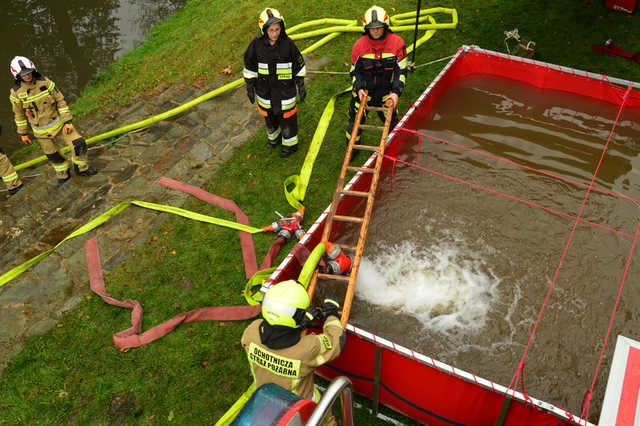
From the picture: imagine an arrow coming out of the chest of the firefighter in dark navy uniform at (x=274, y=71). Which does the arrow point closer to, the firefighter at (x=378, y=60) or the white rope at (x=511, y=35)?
the firefighter

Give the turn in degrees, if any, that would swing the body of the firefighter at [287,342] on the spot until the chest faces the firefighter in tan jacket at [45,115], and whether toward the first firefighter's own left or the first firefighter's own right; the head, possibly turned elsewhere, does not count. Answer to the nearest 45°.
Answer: approximately 90° to the first firefighter's own left

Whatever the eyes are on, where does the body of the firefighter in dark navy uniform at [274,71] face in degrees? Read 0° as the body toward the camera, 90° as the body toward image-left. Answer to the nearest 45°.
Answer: approximately 0°

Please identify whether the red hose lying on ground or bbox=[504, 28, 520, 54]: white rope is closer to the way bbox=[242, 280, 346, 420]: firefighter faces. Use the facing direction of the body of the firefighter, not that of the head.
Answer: the white rope

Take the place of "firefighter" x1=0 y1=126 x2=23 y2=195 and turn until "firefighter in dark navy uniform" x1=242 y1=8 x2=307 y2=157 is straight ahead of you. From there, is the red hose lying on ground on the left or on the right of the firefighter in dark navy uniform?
right

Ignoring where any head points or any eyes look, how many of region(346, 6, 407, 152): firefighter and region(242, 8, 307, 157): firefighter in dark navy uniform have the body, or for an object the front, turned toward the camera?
2

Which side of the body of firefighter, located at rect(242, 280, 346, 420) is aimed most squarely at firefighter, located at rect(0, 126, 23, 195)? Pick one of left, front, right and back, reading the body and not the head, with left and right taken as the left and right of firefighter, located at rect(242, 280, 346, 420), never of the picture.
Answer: left

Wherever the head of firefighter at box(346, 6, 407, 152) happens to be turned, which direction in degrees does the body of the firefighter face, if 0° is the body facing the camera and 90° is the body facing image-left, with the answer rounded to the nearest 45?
approximately 0°

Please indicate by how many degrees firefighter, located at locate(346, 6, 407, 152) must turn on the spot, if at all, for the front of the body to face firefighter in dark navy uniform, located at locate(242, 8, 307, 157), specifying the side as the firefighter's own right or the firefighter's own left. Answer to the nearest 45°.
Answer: approximately 90° to the firefighter's own right

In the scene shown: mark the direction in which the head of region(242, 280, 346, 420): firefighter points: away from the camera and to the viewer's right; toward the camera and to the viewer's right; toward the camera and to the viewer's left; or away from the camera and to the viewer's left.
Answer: away from the camera and to the viewer's right

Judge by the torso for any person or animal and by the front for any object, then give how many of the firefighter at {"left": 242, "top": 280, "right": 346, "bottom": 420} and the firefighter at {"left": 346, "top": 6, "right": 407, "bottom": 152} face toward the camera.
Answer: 1

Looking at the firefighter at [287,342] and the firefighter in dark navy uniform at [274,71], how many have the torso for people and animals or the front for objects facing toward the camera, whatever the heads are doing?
1

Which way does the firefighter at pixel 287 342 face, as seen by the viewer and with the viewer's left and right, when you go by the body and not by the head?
facing away from the viewer and to the right of the viewer

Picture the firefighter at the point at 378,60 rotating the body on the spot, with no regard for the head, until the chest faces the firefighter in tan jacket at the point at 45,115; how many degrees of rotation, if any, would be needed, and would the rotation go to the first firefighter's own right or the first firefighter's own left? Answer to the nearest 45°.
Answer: approximately 90° to the first firefighter's own right

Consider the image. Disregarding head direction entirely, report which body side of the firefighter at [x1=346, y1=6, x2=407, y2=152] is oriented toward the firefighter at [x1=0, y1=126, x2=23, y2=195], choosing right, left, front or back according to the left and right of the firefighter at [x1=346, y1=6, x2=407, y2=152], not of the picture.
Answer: right
